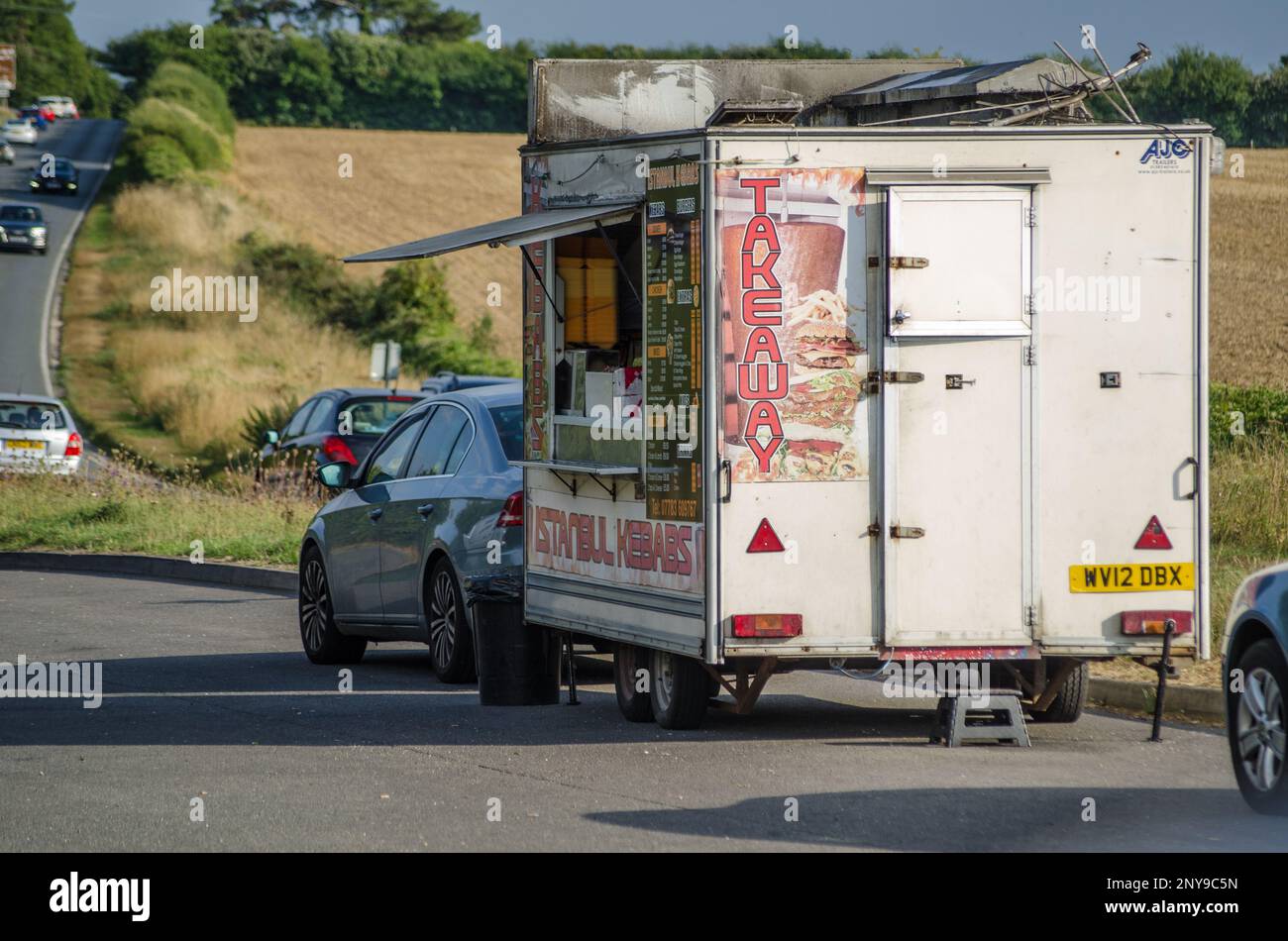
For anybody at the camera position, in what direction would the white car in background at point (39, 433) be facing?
facing away from the viewer

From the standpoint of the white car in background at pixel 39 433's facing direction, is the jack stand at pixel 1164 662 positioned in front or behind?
behind

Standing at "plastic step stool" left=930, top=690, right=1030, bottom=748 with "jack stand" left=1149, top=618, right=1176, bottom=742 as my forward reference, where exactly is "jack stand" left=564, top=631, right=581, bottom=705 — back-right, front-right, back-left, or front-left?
back-left

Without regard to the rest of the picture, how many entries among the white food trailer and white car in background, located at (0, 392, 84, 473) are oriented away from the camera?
2

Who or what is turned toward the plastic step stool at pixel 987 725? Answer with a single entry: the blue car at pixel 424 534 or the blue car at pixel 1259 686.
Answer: the blue car at pixel 1259 686

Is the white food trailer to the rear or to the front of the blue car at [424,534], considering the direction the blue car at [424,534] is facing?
to the rear

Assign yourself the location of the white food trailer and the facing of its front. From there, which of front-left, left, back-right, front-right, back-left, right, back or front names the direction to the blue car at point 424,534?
front-left

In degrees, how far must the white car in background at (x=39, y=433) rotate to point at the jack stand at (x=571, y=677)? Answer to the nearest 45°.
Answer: approximately 180°

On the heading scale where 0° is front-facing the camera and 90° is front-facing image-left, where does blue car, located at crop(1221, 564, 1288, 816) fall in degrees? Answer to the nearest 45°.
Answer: approximately 135°

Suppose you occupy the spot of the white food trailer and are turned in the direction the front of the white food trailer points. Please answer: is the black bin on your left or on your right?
on your left

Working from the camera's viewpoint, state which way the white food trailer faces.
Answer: facing away from the viewer
